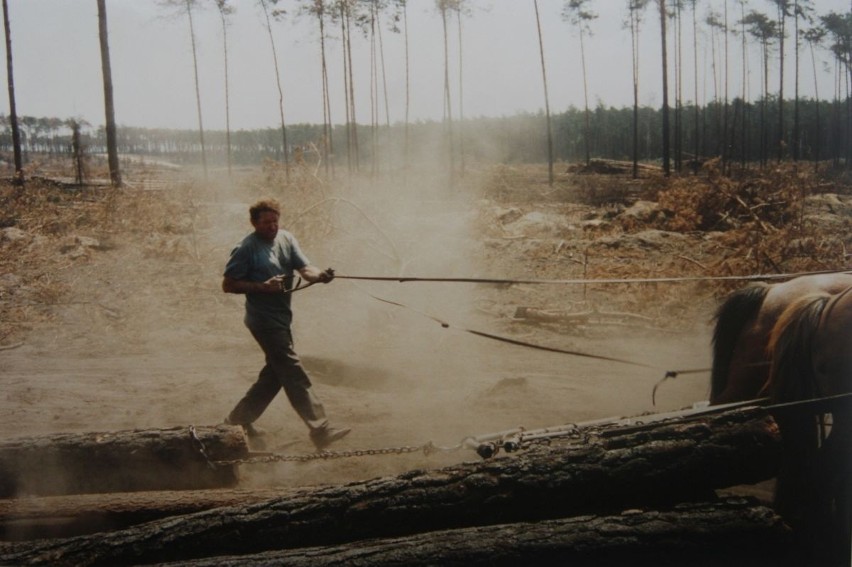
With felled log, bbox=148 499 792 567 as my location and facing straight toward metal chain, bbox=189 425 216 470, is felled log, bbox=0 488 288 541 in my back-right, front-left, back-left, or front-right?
front-left

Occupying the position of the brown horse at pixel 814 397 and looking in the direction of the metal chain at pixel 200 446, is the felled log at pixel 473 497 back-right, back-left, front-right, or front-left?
front-left

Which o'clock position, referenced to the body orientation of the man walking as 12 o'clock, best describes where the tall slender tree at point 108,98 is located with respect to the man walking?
The tall slender tree is roughly at 7 o'clock from the man walking.

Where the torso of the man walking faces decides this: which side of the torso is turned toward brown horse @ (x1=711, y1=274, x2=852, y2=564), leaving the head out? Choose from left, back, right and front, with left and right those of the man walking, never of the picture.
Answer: front

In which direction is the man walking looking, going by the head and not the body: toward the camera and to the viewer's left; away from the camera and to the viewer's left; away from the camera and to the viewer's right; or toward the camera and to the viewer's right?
toward the camera and to the viewer's right

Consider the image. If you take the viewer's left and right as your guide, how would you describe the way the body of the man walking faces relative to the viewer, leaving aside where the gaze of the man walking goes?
facing the viewer and to the right of the viewer

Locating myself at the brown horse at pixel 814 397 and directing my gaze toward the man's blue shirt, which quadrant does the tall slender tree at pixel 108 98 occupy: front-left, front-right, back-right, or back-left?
front-right

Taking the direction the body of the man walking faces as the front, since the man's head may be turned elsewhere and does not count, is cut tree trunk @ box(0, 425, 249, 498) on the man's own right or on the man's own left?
on the man's own right

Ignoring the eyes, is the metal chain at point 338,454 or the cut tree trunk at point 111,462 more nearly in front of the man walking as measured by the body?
the metal chain

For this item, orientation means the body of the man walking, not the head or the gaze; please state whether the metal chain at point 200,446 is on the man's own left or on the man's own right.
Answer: on the man's own right

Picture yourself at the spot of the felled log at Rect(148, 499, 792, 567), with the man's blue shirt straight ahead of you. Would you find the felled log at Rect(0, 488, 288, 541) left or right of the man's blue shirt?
left
